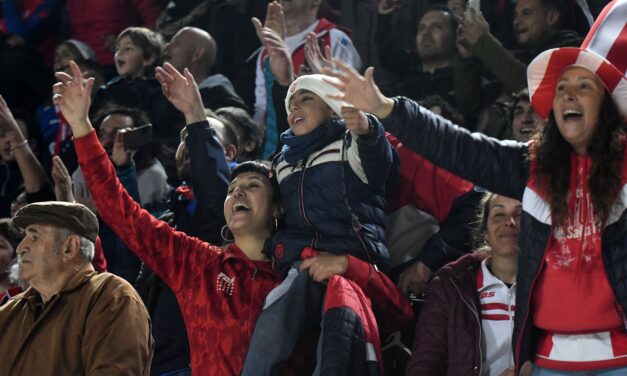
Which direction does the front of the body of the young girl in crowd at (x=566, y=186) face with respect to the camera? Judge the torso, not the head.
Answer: toward the camera

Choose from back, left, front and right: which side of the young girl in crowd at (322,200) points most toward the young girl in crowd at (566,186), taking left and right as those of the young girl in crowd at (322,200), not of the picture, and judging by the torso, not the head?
left

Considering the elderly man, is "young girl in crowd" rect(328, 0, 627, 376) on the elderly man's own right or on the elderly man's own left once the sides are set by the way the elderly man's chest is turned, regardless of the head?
on the elderly man's own left

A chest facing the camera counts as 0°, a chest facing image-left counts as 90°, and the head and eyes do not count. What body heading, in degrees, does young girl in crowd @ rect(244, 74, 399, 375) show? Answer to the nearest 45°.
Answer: approximately 45°

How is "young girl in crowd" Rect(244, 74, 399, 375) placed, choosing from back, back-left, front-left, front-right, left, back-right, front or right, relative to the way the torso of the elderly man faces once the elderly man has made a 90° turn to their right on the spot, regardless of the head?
back-right

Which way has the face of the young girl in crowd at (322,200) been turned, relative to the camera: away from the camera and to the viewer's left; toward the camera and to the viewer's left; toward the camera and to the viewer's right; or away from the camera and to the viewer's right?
toward the camera and to the viewer's left
